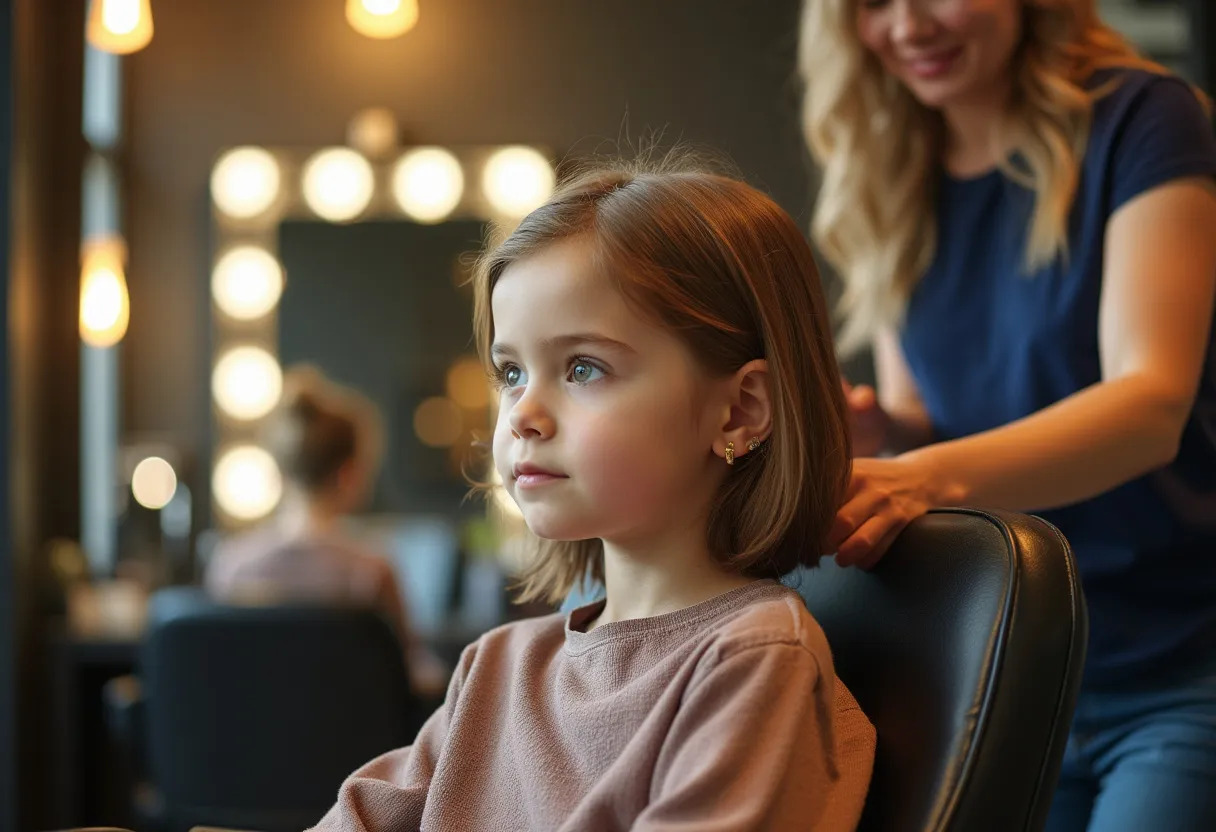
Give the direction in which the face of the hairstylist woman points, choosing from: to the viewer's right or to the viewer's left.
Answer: to the viewer's left

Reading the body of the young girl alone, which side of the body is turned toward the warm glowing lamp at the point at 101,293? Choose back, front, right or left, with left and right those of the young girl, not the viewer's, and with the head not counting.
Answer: right

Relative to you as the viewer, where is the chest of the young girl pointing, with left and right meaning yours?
facing the viewer and to the left of the viewer

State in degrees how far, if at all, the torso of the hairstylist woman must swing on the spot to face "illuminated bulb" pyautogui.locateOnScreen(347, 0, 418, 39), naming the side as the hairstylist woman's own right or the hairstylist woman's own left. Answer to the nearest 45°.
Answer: approximately 90° to the hairstylist woman's own right

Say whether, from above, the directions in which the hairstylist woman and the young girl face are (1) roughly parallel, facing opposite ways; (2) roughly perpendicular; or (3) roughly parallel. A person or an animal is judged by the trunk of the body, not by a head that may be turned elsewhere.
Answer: roughly parallel

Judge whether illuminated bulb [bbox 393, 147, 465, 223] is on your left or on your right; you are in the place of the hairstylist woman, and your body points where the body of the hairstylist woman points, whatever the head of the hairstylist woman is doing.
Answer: on your right

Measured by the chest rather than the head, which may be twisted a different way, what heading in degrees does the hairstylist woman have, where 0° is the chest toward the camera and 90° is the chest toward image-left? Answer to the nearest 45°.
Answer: approximately 45°

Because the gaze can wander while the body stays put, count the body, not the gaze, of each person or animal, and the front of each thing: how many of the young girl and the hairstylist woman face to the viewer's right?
0

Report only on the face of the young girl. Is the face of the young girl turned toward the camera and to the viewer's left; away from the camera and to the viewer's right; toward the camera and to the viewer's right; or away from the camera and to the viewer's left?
toward the camera and to the viewer's left

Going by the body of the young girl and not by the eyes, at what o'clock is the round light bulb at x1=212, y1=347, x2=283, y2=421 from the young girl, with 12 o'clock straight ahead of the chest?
The round light bulb is roughly at 4 o'clock from the young girl.

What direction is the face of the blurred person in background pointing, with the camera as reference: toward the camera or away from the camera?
away from the camera

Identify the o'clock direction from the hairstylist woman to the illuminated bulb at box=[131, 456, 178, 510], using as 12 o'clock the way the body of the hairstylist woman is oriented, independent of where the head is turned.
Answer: The illuminated bulb is roughly at 3 o'clock from the hairstylist woman.

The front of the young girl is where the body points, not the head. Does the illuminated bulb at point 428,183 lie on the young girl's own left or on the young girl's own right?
on the young girl's own right
